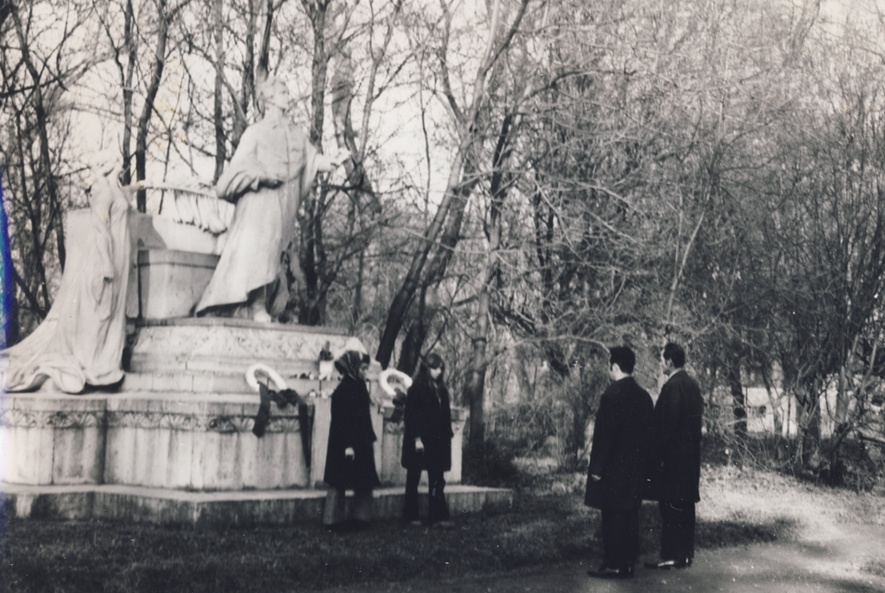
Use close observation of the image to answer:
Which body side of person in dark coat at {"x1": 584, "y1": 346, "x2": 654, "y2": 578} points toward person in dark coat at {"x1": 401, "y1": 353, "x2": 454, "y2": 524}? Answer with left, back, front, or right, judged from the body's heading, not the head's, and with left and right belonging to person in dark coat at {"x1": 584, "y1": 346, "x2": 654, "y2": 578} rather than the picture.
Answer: front

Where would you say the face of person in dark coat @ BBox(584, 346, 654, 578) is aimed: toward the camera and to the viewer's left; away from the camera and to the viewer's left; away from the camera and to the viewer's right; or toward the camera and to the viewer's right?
away from the camera and to the viewer's left

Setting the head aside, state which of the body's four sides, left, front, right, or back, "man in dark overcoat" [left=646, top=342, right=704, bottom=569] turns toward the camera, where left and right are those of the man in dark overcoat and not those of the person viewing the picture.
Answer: left

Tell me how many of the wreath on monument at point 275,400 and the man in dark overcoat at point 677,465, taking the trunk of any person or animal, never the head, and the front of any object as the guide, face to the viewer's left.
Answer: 1

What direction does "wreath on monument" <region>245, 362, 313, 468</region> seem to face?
toward the camera

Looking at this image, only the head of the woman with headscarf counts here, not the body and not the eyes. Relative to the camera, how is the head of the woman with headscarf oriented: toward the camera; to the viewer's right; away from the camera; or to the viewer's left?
to the viewer's right

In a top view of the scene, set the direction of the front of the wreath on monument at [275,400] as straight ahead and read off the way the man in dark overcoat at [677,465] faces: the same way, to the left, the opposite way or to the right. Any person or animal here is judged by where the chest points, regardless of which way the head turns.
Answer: to the right

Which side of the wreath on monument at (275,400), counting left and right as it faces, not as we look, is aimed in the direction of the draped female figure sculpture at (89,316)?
right
